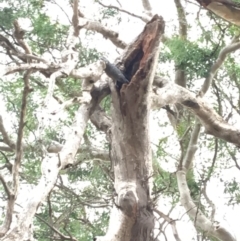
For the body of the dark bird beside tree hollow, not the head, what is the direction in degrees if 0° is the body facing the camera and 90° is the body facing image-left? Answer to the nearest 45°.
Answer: approximately 90°
